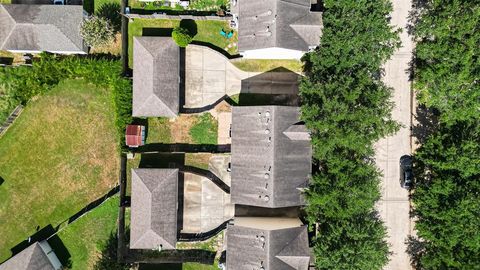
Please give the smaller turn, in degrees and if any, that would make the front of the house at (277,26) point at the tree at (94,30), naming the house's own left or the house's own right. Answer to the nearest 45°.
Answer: approximately 180°

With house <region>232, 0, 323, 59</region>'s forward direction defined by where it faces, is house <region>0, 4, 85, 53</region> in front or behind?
behind

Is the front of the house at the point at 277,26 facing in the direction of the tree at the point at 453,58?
yes

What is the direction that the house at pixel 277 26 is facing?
to the viewer's right

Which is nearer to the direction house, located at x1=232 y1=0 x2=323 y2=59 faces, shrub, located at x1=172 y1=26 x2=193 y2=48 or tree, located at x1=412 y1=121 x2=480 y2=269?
the tree

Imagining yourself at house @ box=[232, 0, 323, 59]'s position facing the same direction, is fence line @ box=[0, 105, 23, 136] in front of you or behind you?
behind

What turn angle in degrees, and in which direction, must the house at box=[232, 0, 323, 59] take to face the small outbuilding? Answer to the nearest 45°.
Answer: approximately 180°

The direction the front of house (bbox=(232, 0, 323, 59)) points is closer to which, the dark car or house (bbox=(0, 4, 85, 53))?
the dark car

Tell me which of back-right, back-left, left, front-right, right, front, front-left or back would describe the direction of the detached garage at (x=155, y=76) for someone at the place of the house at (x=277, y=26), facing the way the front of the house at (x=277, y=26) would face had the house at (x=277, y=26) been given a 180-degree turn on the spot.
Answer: front

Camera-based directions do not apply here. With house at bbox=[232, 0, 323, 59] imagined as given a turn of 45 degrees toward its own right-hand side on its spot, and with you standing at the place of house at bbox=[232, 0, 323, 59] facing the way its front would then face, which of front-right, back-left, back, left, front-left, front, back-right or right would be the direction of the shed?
back-right

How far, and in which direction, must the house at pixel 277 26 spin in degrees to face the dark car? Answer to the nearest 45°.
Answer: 0° — it already faces it
